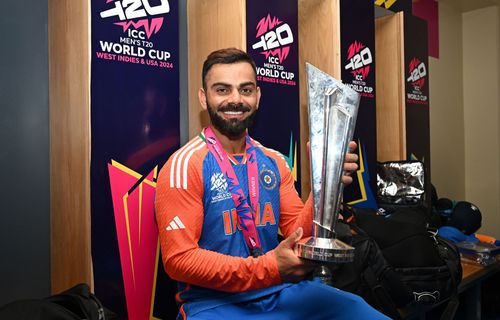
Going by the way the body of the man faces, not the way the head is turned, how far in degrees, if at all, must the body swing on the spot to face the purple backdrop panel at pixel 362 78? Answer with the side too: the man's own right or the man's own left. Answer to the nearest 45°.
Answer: approximately 90° to the man's own left

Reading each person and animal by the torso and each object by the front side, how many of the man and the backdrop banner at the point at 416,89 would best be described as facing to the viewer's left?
0

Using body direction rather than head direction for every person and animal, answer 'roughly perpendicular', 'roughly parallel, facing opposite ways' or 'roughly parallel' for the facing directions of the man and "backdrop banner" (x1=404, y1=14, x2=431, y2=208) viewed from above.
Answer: roughly parallel

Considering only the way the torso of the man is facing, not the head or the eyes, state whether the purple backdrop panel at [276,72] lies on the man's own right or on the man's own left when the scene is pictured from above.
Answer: on the man's own left

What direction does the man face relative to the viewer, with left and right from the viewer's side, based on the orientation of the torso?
facing the viewer and to the right of the viewer

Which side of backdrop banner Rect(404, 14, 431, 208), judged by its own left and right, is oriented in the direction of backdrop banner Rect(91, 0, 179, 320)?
right

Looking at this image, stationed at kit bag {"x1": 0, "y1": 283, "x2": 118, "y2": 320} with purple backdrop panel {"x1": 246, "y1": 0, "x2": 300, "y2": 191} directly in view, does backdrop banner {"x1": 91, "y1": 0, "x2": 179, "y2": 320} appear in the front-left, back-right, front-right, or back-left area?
front-left

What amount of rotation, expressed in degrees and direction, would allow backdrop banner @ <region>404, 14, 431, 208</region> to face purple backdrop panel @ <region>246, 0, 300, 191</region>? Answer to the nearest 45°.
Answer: approximately 90° to its right

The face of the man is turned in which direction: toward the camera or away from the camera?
toward the camera

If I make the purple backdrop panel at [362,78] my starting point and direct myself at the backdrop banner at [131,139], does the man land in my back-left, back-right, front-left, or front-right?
front-left
